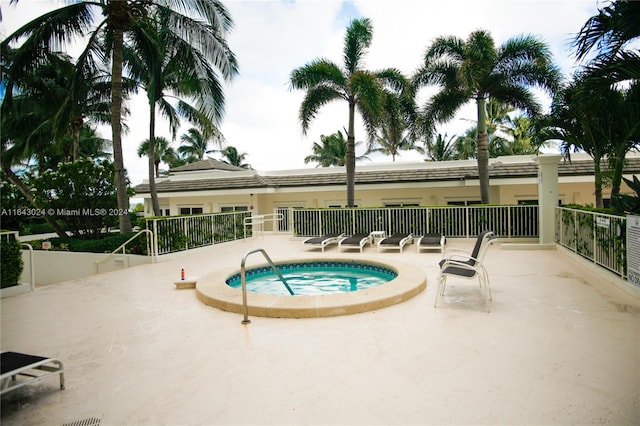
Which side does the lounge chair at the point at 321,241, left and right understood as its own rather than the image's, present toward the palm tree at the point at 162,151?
right

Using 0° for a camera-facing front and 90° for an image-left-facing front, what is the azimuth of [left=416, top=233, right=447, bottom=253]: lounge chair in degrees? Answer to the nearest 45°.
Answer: approximately 0°

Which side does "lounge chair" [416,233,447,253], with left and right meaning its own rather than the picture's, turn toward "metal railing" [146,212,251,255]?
right

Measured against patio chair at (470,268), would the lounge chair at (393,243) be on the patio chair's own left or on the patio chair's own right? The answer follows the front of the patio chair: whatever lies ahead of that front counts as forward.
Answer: on the patio chair's own right

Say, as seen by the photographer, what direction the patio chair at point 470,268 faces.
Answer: facing to the left of the viewer

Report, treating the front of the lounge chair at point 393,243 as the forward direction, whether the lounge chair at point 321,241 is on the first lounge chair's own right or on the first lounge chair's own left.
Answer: on the first lounge chair's own right

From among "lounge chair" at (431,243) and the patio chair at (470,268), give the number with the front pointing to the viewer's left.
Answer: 1

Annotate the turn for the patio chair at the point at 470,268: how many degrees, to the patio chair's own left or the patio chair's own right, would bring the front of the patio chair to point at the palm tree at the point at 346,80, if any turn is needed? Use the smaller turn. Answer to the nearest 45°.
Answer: approximately 45° to the patio chair's own right

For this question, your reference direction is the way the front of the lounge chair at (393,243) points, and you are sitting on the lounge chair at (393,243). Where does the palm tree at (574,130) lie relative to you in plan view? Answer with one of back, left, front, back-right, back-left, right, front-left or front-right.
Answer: back-left

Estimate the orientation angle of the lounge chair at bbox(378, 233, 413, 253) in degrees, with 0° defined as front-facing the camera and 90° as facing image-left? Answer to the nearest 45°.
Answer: approximately 45°

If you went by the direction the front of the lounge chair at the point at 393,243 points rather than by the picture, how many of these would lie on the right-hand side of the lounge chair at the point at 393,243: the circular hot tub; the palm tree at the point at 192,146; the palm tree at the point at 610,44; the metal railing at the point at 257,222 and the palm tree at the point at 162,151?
3

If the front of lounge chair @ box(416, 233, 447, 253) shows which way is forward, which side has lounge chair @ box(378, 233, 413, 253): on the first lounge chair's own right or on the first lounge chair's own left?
on the first lounge chair's own right

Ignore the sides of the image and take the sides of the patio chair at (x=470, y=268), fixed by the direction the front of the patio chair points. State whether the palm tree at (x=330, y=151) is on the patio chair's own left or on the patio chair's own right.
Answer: on the patio chair's own right

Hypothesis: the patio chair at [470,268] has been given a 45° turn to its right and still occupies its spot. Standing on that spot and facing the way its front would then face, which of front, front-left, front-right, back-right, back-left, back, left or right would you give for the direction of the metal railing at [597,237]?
right
